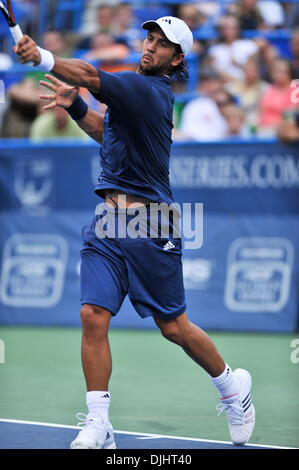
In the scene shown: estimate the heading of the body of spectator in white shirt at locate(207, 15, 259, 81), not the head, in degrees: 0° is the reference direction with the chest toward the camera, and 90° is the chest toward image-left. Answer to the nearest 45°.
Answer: approximately 0°

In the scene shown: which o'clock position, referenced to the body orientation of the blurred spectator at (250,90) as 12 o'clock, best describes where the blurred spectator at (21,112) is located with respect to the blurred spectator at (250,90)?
the blurred spectator at (21,112) is roughly at 3 o'clock from the blurred spectator at (250,90).

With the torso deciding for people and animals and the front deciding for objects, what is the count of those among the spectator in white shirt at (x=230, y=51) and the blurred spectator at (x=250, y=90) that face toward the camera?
2

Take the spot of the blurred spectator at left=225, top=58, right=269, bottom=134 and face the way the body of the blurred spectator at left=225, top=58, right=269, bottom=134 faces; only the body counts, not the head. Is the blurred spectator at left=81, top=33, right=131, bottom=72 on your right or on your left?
on your right

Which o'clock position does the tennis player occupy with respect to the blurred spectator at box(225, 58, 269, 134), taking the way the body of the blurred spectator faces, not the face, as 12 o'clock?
The tennis player is roughly at 12 o'clock from the blurred spectator.

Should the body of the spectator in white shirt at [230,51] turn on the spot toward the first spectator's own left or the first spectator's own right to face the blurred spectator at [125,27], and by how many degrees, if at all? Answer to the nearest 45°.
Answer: approximately 135° to the first spectator's own right

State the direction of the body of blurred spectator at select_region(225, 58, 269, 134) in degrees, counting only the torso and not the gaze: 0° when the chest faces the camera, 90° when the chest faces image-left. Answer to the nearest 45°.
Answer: approximately 0°
